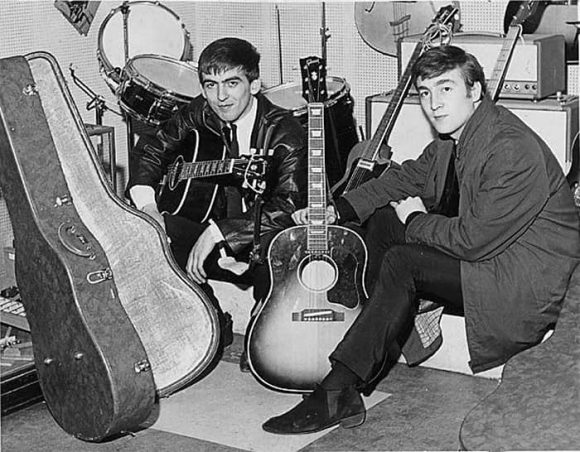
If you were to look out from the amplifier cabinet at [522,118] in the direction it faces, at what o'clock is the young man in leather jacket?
The young man in leather jacket is roughly at 2 o'clock from the amplifier cabinet.

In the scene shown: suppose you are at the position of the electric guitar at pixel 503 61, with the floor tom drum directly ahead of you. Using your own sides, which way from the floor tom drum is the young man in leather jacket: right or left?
left

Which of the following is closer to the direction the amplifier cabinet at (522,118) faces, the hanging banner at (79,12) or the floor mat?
the floor mat

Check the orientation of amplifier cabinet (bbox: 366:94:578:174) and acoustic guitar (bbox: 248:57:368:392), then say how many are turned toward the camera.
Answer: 2

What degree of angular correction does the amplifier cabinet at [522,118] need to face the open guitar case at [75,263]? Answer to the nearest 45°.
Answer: approximately 45° to its right

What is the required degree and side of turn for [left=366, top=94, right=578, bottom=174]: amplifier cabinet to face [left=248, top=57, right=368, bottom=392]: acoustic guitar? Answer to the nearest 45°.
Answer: approximately 45° to its right

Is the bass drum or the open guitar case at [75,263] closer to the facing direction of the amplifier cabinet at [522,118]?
the open guitar case

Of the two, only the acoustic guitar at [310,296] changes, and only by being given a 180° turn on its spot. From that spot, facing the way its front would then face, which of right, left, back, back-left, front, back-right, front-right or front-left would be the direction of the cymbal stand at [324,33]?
front

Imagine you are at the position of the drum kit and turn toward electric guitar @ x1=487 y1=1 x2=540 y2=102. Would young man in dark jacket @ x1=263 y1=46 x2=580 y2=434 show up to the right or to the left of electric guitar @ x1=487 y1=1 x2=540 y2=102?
right

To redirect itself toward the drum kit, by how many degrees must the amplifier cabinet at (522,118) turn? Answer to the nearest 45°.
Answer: approximately 90° to its right

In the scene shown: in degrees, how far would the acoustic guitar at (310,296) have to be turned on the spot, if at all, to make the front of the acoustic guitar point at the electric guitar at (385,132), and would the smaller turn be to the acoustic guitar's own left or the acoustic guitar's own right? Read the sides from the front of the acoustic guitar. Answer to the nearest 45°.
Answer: approximately 180°

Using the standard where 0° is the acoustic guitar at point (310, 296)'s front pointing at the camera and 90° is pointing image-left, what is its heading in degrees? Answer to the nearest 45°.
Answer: approximately 0°

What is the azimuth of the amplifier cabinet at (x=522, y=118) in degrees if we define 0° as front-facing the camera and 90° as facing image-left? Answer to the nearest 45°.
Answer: approximately 0°
